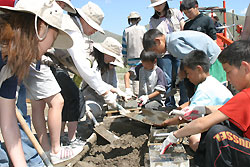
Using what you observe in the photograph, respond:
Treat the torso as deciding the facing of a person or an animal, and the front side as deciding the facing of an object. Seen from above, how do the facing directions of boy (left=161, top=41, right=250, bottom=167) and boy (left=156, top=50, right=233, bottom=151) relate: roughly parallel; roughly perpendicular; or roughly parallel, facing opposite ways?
roughly parallel

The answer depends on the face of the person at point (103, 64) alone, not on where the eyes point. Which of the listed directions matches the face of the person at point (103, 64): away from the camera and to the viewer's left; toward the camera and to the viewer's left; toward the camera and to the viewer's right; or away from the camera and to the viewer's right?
toward the camera and to the viewer's right

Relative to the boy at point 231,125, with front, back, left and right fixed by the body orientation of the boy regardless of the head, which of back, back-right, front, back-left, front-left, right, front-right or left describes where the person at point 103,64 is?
front-right

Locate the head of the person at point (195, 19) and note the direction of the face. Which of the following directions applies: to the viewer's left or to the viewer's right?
to the viewer's left

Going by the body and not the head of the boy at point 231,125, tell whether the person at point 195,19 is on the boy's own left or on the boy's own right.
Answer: on the boy's own right

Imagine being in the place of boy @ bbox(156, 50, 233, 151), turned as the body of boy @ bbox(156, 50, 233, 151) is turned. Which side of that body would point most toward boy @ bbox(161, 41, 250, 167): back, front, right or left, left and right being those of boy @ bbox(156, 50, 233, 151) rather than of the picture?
left

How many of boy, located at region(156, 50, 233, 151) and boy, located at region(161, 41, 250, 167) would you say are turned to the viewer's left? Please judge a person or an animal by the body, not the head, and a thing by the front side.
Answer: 2

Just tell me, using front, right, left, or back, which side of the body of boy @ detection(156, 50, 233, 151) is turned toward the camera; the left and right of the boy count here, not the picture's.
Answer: left

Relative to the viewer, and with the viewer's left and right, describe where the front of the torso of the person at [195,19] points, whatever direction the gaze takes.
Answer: facing the viewer and to the left of the viewer

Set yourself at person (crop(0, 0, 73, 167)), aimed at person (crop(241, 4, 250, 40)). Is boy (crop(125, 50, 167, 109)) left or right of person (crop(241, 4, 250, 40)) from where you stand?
left

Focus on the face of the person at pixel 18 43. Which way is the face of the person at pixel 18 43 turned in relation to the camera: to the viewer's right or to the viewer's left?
to the viewer's right

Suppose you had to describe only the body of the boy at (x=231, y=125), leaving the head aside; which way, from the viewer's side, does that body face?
to the viewer's left

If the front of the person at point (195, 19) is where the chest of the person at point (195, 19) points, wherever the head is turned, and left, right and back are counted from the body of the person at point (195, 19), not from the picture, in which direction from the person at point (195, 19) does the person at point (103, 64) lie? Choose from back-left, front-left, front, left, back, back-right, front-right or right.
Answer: front
